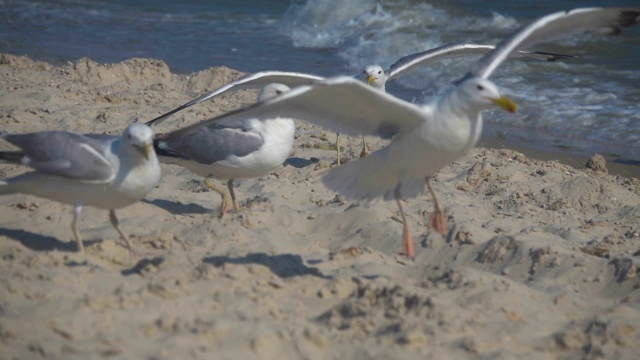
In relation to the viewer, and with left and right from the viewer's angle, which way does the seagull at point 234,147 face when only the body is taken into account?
facing to the right of the viewer

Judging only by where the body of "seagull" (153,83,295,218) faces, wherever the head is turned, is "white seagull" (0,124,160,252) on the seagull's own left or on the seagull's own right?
on the seagull's own right

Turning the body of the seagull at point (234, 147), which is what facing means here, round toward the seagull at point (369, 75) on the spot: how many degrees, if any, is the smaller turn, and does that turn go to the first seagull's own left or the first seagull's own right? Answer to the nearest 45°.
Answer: approximately 45° to the first seagull's own left

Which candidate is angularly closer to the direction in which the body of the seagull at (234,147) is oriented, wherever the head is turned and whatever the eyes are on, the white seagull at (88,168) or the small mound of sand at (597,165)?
the small mound of sand

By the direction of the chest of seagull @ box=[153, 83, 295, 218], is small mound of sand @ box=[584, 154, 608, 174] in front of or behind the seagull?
in front

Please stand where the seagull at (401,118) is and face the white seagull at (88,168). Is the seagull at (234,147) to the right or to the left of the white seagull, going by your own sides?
right
